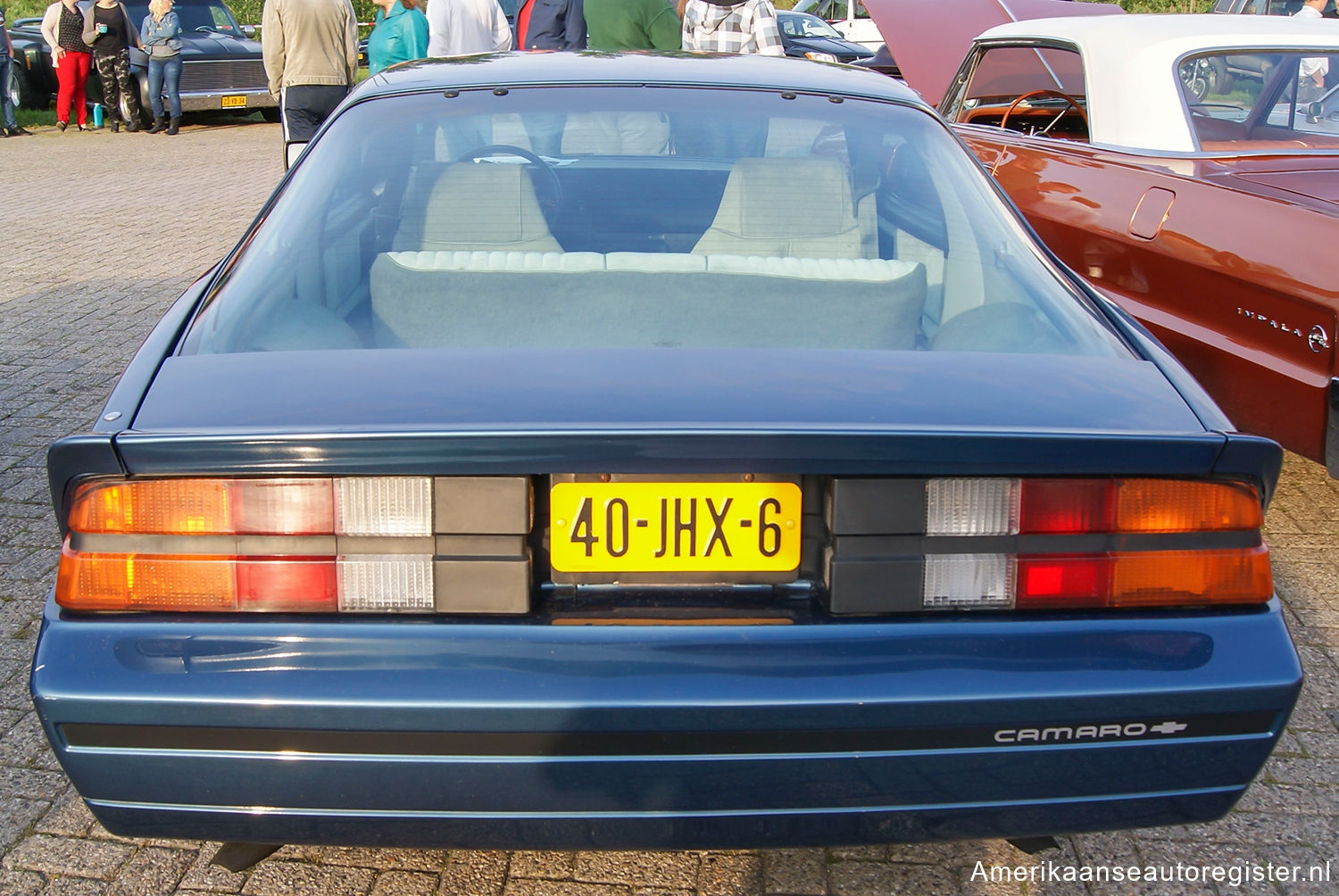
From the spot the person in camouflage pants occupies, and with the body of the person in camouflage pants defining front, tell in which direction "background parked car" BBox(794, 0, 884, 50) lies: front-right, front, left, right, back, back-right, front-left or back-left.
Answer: left

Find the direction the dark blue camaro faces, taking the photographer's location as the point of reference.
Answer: facing away from the viewer

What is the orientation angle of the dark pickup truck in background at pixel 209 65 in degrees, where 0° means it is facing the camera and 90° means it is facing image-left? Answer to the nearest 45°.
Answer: approximately 315°

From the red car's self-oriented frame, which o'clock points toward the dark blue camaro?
The dark blue camaro is roughly at 8 o'clock from the red car.

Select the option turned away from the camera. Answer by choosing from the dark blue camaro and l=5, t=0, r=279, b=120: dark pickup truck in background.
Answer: the dark blue camaro

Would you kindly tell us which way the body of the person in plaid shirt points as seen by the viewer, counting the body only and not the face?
away from the camera

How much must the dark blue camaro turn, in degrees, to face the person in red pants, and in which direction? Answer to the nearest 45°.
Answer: approximately 45° to its left

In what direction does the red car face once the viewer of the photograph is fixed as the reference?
facing away from the viewer and to the left of the viewer

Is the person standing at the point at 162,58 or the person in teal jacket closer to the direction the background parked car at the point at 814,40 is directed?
the person in teal jacket

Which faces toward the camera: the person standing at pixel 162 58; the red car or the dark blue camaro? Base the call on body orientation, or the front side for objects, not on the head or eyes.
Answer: the person standing
